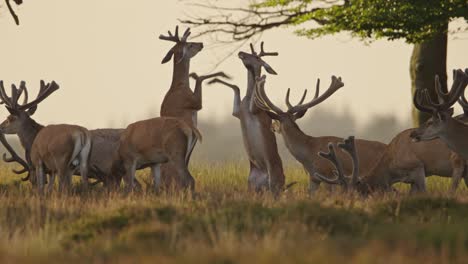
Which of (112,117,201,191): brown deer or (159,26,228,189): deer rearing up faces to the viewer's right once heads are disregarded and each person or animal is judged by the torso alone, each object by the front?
the deer rearing up

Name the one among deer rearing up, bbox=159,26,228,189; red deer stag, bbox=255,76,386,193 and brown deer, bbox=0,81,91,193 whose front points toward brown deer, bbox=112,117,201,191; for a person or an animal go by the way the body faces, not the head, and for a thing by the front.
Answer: the red deer stag

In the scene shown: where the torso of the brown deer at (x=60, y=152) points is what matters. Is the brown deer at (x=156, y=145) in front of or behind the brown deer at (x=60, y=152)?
behind

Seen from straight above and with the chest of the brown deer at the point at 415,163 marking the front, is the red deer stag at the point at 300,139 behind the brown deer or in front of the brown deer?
in front

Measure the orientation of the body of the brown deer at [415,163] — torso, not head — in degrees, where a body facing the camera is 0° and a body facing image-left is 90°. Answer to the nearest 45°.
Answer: approximately 90°

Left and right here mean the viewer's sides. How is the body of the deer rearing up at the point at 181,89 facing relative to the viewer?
facing to the right of the viewer

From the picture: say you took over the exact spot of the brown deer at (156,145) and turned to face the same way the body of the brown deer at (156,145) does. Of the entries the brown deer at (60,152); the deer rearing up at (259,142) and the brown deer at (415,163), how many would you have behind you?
2

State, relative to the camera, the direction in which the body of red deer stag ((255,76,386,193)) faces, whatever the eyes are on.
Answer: to the viewer's left

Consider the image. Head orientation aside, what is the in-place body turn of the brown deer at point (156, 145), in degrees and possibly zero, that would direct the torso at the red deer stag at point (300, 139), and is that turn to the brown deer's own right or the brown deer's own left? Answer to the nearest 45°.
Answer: approximately 180°

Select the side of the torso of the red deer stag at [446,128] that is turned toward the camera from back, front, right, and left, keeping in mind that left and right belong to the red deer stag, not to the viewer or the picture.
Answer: left

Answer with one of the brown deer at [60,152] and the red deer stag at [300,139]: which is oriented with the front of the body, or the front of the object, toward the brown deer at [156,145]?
the red deer stag
